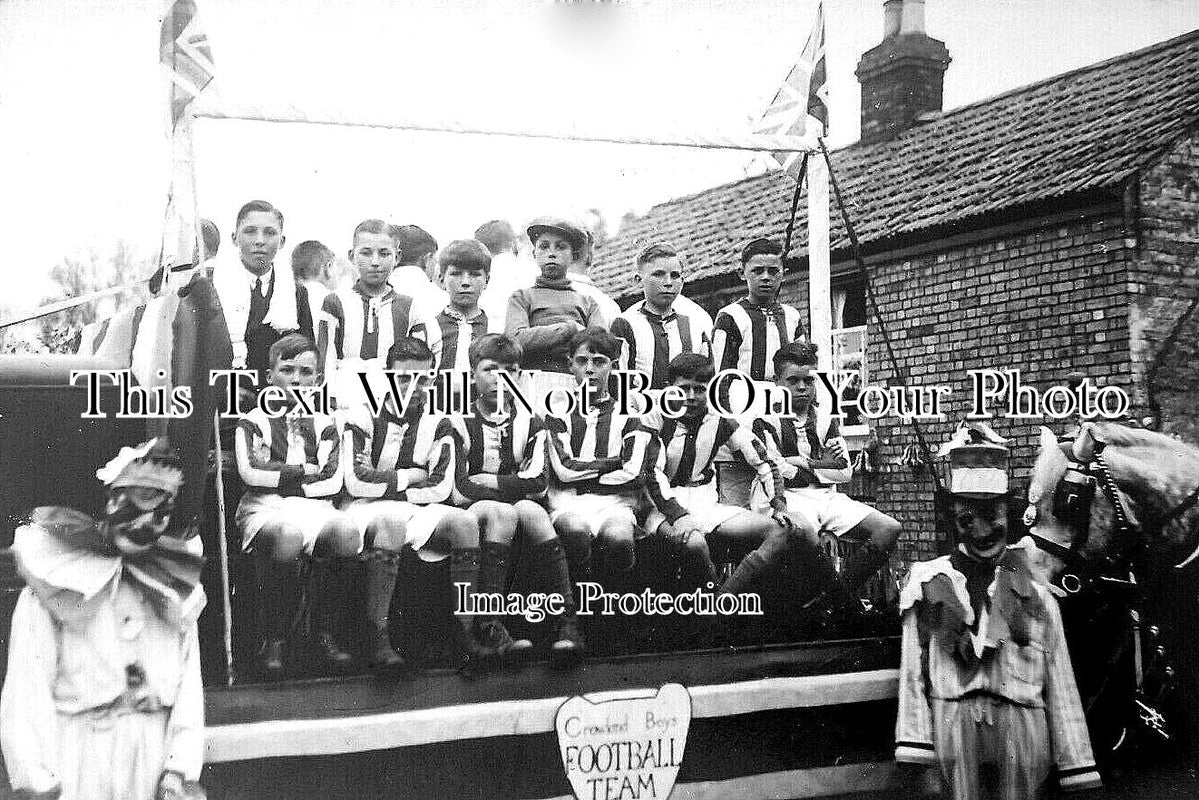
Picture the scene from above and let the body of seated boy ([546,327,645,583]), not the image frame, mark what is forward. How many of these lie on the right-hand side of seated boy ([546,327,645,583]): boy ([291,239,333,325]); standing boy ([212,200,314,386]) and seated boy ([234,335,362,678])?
3

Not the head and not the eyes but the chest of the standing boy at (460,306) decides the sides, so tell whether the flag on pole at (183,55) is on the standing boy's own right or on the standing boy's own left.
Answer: on the standing boy's own right

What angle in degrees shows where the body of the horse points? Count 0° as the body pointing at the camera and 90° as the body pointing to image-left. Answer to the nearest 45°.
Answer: approximately 45°

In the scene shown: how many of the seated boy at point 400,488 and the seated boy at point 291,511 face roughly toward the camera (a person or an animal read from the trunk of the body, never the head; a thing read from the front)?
2

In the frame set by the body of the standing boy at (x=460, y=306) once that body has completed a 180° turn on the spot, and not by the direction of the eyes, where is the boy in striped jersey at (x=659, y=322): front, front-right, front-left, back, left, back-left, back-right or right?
right
